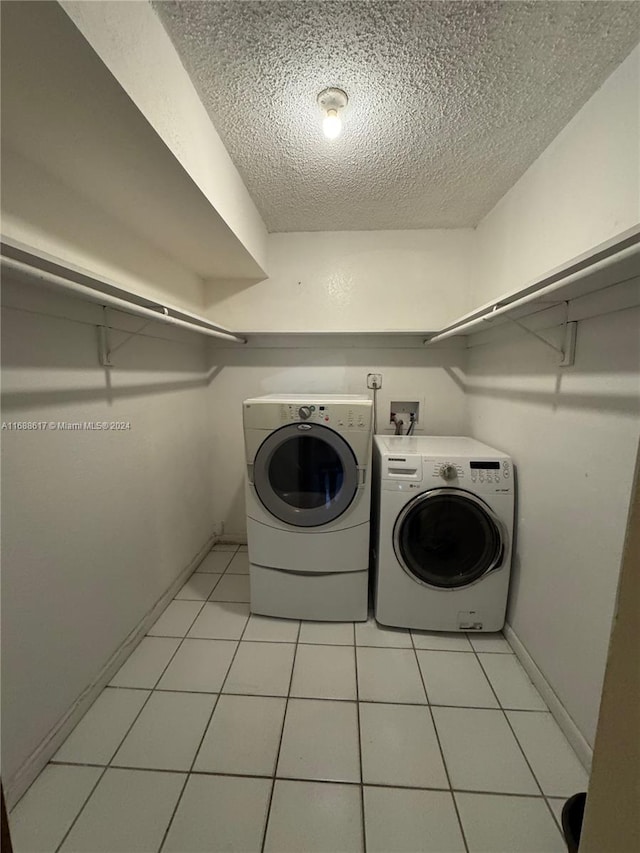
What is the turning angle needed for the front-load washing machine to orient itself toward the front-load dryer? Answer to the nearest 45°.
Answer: approximately 90° to its right

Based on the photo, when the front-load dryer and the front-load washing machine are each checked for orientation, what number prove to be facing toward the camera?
2

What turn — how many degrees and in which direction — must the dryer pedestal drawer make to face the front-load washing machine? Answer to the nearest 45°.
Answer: approximately 90° to its left

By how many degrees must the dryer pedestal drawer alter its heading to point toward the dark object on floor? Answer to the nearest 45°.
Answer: approximately 45° to its left

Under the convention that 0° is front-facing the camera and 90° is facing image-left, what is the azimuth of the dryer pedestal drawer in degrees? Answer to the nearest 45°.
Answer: approximately 0°
